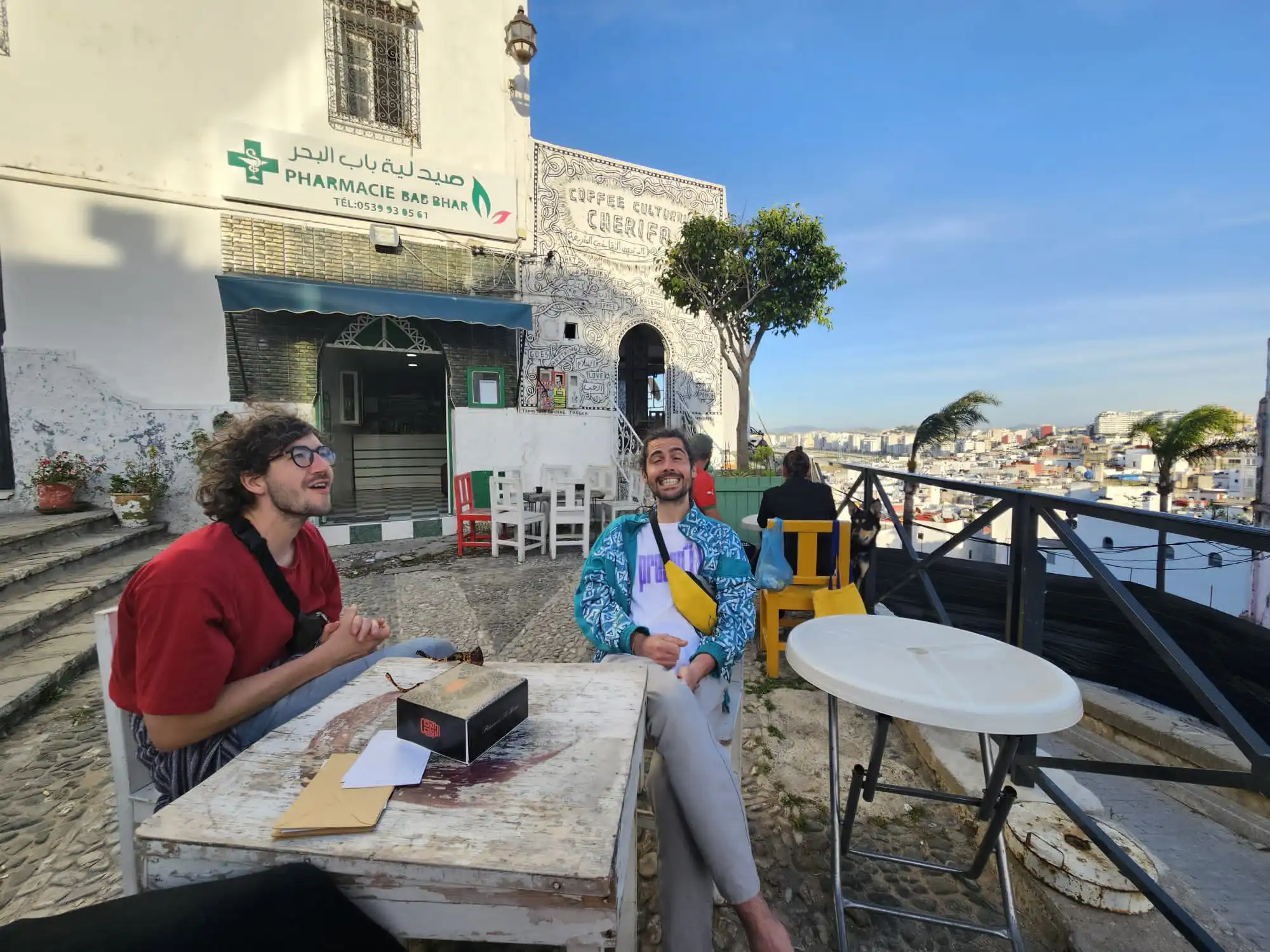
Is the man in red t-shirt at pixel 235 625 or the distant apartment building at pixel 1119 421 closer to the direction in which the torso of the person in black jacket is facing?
the distant apartment building

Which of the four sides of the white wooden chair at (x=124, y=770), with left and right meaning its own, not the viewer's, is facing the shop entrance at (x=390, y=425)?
left

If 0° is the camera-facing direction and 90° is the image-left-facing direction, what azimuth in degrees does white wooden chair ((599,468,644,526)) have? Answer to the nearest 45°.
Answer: approximately 45°

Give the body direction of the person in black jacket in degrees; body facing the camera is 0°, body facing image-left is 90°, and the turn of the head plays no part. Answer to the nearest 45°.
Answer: approximately 180°

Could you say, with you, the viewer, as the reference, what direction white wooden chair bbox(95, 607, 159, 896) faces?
facing to the right of the viewer

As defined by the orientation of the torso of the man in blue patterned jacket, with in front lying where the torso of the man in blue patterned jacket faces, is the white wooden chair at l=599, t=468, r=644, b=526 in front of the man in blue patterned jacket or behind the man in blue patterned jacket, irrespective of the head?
behind

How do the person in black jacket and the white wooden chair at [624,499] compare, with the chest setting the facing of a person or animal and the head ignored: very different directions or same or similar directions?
very different directions

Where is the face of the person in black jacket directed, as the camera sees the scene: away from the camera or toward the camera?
away from the camera

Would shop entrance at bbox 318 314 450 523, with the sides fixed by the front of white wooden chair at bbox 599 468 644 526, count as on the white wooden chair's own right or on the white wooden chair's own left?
on the white wooden chair's own right
